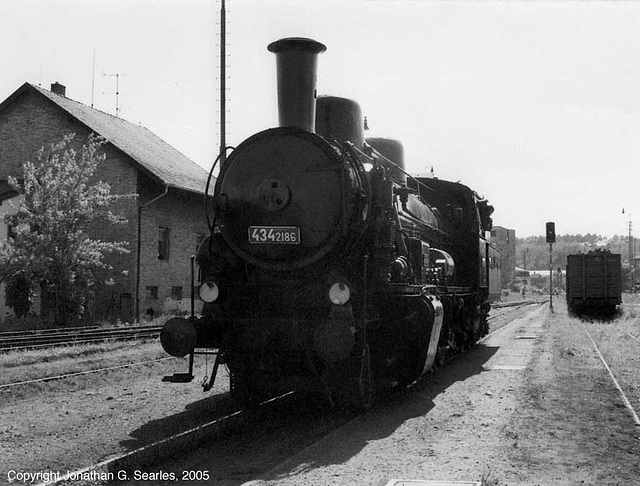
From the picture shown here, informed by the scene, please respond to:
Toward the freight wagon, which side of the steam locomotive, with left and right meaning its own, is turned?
back

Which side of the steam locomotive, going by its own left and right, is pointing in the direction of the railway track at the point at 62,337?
right

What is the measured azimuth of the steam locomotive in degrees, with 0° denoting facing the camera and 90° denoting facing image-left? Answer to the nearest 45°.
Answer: approximately 45°

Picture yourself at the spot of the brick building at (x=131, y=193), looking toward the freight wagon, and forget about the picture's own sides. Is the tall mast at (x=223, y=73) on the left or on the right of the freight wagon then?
right

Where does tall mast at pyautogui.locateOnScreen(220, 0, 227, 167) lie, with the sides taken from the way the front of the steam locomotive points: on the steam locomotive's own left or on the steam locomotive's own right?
on the steam locomotive's own right

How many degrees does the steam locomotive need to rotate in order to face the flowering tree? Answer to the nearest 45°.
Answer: approximately 90° to its right

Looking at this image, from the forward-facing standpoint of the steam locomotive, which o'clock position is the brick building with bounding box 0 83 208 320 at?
The brick building is roughly at 4 o'clock from the steam locomotive.
